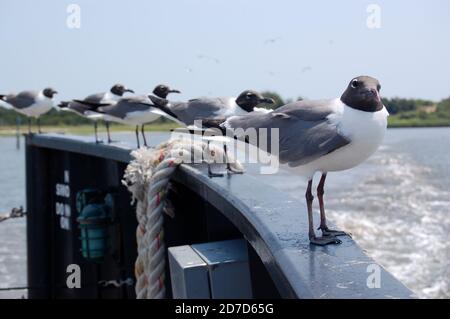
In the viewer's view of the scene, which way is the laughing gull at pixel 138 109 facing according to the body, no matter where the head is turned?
to the viewer's right

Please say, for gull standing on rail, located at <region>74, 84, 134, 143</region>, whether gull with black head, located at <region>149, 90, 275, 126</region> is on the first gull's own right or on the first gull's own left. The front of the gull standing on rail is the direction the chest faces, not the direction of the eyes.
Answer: on the first gull's own right

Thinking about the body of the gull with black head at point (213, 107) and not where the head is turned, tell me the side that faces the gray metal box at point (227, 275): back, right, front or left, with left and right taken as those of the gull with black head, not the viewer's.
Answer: right

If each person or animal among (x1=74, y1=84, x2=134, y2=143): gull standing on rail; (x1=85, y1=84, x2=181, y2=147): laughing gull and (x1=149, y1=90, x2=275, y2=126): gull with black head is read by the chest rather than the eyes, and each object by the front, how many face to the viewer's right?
3

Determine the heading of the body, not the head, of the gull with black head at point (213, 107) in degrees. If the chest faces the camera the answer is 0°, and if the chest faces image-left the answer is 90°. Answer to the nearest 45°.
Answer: approximately 270°

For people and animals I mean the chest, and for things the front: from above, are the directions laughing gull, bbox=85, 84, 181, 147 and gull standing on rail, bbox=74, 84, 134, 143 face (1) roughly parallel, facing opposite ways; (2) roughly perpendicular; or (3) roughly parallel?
roughly parallel

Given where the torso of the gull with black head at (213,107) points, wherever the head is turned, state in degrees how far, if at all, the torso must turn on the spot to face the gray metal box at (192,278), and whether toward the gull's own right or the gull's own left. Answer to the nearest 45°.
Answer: approximately 90° to the gull's own right

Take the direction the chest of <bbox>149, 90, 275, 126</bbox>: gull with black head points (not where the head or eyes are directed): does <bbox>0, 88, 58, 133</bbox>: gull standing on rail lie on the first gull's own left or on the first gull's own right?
on the first gull's own left

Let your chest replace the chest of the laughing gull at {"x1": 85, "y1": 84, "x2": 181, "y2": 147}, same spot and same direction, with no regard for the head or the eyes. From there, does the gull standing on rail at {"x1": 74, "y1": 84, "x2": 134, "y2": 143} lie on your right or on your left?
on your left

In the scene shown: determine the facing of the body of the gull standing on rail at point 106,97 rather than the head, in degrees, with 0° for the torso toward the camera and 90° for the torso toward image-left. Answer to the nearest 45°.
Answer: approximately 270°

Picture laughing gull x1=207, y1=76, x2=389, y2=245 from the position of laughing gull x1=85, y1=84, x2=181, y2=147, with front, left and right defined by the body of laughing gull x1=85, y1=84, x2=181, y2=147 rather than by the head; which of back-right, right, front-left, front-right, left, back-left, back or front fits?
right
